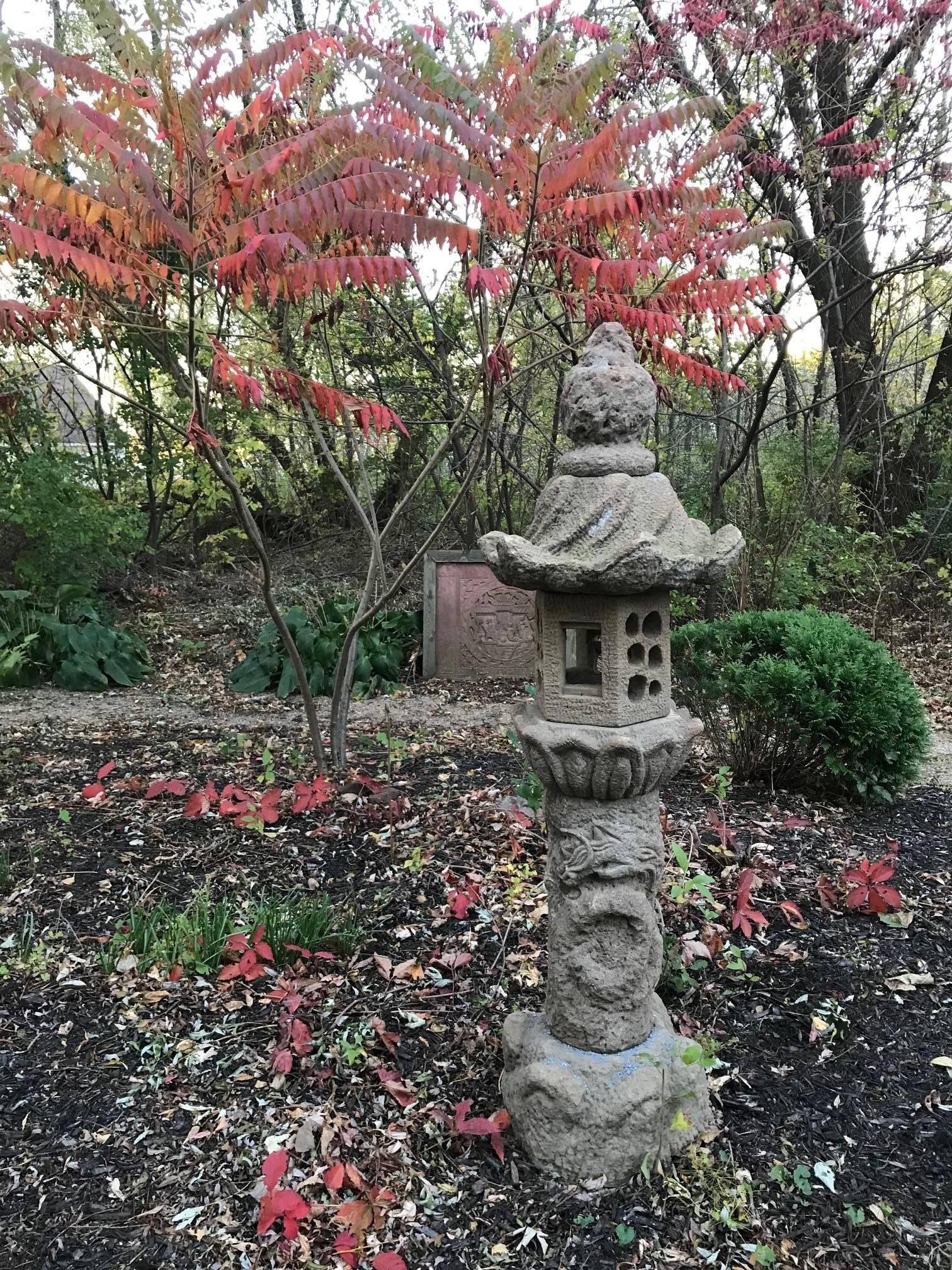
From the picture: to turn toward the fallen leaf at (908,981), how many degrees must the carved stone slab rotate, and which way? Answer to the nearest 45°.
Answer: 0° — it already faces it

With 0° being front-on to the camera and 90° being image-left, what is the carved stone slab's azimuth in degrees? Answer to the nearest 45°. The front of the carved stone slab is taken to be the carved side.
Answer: approximately 0°

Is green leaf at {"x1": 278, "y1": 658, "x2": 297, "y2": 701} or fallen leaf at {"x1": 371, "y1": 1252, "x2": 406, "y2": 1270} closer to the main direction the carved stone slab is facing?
the fallen leaf

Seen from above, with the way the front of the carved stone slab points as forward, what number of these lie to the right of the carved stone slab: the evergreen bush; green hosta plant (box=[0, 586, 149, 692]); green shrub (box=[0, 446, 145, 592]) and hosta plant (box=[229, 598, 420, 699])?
3

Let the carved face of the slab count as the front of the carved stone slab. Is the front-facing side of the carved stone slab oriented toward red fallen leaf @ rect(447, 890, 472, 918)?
yes

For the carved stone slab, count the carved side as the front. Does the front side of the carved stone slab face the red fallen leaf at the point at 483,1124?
yes

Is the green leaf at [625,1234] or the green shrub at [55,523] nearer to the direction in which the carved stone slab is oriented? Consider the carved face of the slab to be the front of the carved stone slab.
the green leaf

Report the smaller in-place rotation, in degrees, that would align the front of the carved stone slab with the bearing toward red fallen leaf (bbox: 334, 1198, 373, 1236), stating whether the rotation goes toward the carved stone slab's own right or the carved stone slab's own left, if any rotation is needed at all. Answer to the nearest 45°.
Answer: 0° — it already faces it

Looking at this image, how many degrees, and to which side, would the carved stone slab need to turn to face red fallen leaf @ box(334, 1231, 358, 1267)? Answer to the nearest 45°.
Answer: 0° — it already faces it

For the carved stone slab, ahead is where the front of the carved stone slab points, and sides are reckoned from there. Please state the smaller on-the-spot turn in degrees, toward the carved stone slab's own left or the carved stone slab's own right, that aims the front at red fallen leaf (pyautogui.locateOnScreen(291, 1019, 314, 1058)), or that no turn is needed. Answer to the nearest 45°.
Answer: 0° — it already faces it
